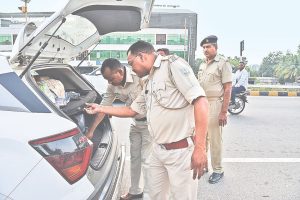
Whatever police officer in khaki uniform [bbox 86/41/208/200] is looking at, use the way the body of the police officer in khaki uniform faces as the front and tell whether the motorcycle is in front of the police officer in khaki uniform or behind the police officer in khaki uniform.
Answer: behind

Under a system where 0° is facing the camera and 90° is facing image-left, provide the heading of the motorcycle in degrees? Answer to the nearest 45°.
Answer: approximately 90°

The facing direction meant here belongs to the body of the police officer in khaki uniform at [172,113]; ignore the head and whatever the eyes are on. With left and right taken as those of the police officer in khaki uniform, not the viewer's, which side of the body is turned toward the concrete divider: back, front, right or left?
back

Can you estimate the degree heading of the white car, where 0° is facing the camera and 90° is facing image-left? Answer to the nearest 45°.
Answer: approximately 135°

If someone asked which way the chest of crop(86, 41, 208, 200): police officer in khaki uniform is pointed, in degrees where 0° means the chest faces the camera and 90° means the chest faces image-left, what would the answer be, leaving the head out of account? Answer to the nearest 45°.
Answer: approximately 45°

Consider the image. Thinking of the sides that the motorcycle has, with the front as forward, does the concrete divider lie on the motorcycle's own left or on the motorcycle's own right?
on the motorcycle's own right

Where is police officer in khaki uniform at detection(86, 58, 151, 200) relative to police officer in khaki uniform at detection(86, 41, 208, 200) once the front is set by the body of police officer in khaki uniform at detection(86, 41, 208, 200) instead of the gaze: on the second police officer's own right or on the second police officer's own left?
on the second police officer's own right

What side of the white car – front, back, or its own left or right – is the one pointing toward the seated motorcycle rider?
right

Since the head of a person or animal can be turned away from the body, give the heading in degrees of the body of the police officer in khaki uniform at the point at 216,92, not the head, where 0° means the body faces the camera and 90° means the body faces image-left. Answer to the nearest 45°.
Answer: approximately 45°
